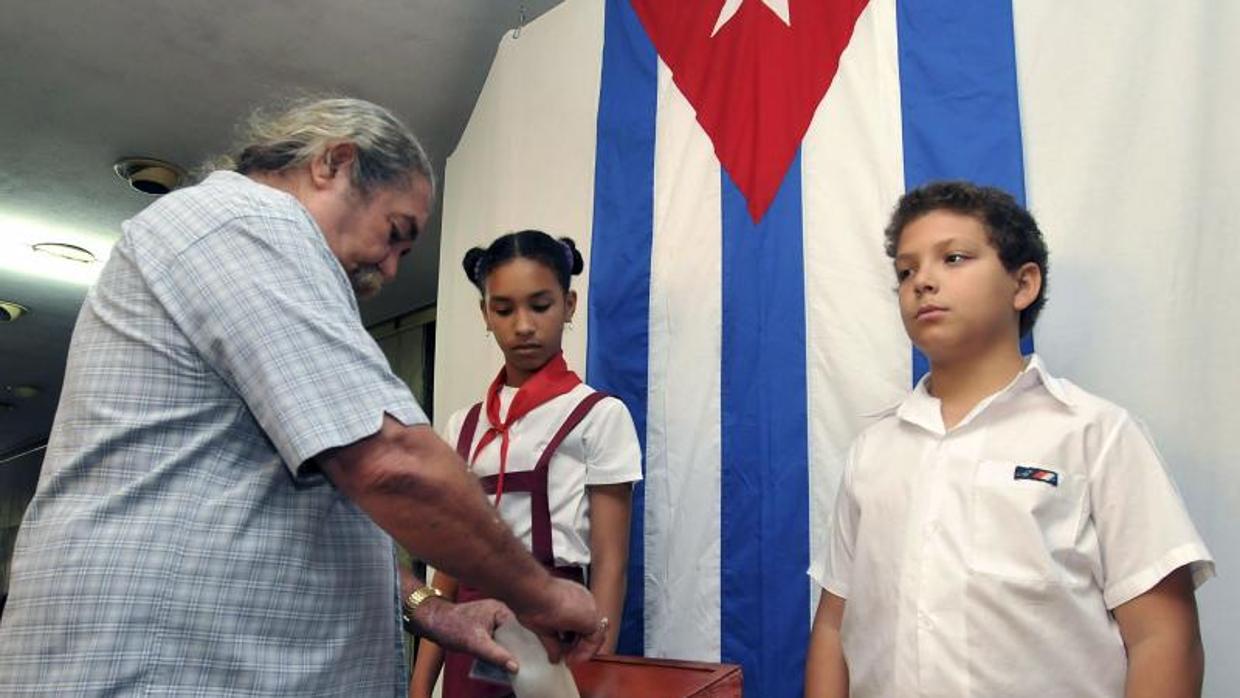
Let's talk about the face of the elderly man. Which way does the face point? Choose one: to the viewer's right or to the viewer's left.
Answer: to the viewer's right

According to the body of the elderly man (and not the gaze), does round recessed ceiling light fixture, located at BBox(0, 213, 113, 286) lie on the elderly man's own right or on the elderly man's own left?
on the elderly man's own left

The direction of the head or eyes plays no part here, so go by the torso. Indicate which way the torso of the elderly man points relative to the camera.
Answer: to the viewer's right

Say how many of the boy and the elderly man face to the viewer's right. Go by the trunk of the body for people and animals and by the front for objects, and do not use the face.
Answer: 1

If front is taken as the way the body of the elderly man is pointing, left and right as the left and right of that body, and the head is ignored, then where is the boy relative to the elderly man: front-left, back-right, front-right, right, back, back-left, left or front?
front

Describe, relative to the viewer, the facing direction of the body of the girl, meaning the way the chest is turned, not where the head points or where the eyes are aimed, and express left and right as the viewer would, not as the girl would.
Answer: facing the viewer and to the left of the viewer

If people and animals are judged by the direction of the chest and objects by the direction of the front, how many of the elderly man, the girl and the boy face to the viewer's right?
1

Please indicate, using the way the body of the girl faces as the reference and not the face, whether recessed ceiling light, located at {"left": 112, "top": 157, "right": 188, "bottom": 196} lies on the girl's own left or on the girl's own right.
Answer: on the girl's own right
